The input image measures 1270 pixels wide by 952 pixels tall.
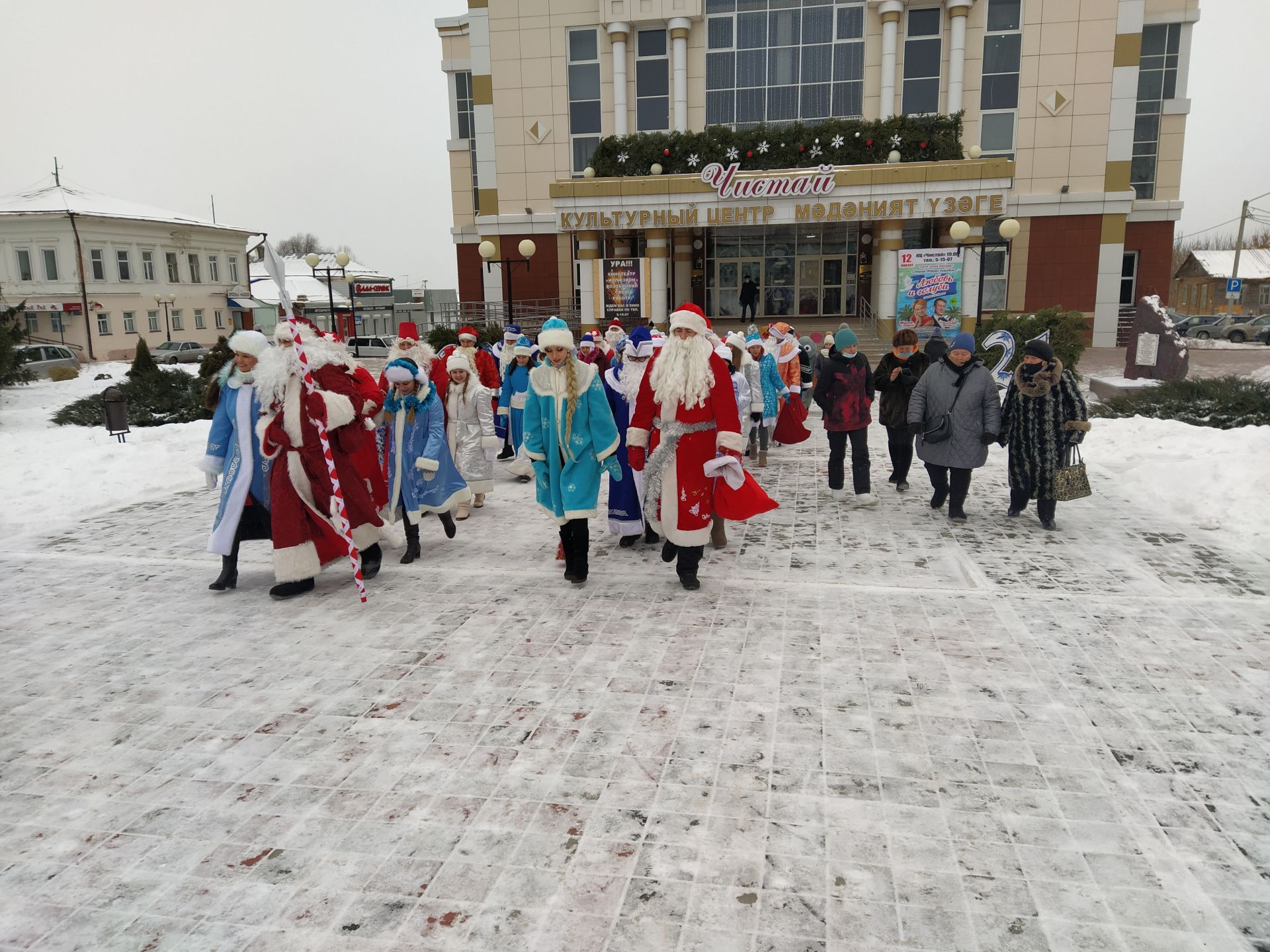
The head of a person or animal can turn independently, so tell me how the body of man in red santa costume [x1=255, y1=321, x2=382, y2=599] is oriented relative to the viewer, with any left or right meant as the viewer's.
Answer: facing the viewer and to the left of the viewer

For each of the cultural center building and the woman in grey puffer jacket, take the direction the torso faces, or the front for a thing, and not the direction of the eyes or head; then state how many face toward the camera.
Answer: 2

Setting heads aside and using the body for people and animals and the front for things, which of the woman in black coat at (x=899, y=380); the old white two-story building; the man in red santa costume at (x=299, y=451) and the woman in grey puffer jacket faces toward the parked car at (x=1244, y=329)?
the old white two-story building

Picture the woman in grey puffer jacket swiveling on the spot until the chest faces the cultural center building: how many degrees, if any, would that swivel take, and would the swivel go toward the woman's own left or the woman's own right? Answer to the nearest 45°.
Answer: approximately 180°

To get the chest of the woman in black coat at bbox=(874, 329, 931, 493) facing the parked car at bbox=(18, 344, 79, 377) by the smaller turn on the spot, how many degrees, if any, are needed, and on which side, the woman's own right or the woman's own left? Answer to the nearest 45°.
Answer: approximately 135° to the woman's own right

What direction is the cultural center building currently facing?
toward the camera

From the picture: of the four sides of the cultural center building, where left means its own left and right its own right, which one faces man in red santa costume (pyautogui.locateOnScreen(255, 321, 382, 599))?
front

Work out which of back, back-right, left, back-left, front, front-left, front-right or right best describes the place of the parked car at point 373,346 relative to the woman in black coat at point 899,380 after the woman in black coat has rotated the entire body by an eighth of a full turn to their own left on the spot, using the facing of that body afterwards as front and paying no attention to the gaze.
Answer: back

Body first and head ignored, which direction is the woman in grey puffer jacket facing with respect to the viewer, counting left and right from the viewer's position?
facing the viewer

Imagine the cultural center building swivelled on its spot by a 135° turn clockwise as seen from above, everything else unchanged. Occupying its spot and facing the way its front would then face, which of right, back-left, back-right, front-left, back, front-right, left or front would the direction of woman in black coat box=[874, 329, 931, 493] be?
back-left

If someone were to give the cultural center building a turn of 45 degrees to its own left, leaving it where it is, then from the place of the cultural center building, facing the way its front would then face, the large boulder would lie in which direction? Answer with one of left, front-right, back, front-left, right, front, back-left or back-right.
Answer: front

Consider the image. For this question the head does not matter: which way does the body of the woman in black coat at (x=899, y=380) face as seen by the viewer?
toward the camera

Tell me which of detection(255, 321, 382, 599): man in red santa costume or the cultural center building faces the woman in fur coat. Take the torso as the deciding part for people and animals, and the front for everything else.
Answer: the cultural center building

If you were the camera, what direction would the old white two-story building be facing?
facing the viewer and to the right of the viewer

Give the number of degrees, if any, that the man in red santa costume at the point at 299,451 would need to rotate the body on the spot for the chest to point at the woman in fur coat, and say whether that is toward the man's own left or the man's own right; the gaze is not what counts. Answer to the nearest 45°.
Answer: approximately 135° to the man's own left

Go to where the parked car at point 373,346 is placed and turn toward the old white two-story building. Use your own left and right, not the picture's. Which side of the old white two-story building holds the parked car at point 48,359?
left
